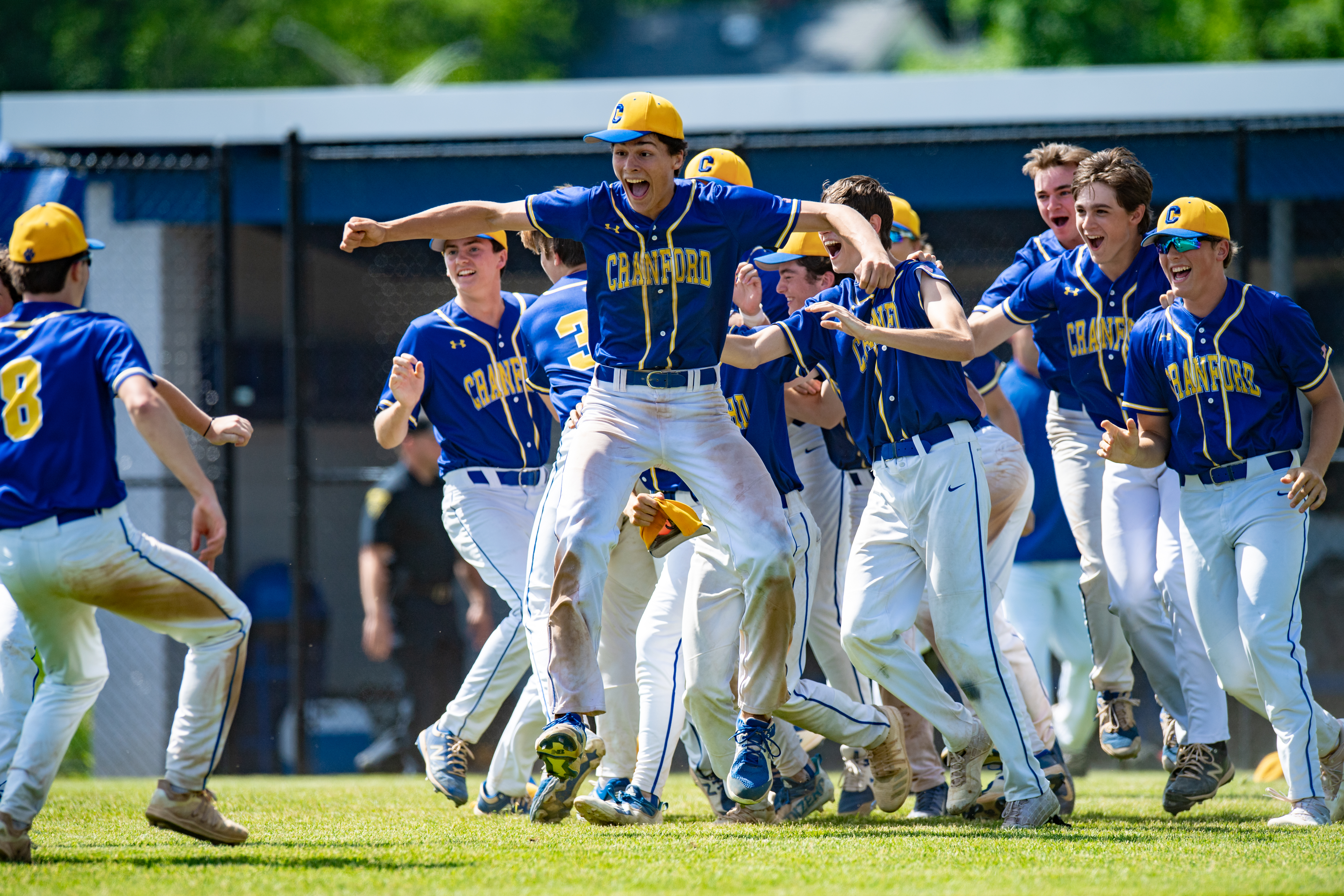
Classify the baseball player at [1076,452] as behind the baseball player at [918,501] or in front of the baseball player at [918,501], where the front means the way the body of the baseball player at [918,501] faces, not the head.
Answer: behind

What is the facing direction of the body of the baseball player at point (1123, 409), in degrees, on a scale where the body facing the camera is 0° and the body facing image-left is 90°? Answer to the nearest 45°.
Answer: approximately 45°

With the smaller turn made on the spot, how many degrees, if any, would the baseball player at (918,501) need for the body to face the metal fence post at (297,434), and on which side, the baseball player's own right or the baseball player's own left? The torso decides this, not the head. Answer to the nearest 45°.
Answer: approximately 90° to the baseball player's own right

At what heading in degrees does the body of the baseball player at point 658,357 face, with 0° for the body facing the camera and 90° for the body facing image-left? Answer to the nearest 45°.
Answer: approximately 0°

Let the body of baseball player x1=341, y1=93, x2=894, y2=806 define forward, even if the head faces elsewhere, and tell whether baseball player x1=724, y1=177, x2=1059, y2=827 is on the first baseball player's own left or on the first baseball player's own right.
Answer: on the first baseball player's own left

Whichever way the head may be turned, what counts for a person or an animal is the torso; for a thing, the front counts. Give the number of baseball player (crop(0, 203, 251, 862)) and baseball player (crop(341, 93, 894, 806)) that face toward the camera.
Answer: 1

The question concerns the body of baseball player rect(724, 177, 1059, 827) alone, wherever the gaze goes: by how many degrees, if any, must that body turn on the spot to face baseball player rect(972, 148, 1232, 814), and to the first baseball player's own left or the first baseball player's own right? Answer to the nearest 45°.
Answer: approximately 180°
